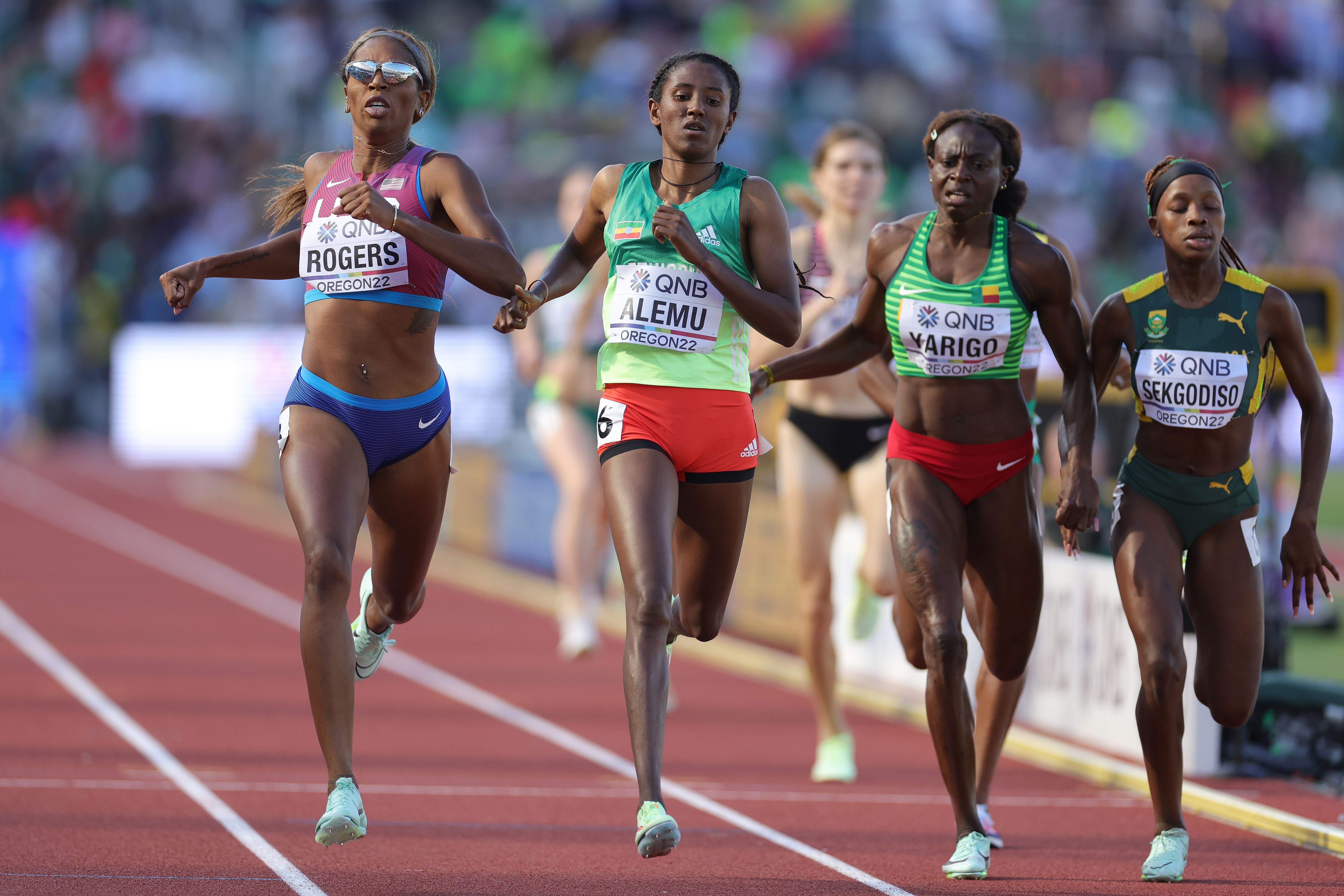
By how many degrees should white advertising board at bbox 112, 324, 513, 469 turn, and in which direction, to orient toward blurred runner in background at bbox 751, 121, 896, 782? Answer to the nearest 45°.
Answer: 0° — it already faces them

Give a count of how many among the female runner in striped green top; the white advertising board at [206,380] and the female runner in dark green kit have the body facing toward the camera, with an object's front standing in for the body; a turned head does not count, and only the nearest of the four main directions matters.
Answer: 3

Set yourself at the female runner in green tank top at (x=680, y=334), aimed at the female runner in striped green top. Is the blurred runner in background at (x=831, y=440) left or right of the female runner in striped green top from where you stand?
left

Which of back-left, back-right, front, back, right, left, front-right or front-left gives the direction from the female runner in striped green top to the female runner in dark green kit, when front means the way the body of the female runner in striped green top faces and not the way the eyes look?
left

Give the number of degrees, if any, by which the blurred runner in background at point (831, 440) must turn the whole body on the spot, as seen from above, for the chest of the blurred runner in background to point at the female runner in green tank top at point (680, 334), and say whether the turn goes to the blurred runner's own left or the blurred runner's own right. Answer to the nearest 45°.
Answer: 0° — they already face them

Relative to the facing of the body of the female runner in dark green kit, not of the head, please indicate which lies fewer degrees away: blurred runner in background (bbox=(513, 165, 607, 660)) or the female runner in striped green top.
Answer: the female runner in striped green top

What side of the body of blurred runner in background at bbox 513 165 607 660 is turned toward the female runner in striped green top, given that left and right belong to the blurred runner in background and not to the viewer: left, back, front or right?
front

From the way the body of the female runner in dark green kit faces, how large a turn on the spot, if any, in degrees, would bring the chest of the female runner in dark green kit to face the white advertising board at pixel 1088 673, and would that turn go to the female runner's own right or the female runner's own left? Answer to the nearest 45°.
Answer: approximately 180°

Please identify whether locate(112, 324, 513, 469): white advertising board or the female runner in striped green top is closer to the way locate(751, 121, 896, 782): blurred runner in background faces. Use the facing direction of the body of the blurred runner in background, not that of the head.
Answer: the female runner in striped green top

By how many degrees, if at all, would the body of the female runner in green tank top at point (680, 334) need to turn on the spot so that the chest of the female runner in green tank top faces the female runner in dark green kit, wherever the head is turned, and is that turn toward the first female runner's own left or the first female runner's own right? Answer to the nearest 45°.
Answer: approximately 90° to the first female runner's own left

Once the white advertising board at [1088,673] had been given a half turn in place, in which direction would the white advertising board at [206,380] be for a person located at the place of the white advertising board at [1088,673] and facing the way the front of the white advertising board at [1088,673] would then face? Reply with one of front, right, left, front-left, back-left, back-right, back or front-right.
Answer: left
